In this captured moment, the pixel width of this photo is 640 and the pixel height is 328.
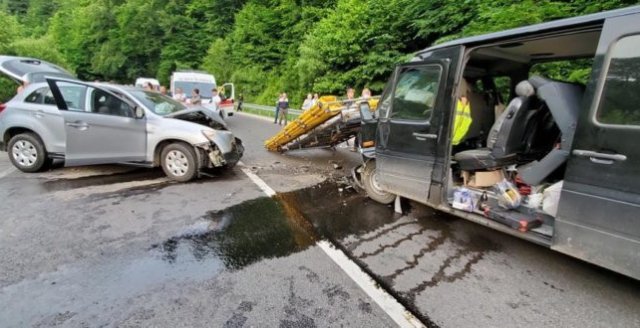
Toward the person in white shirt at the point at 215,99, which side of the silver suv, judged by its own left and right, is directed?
left

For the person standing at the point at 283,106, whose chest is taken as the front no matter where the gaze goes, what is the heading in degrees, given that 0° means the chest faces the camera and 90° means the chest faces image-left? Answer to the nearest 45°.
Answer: approximately 0°

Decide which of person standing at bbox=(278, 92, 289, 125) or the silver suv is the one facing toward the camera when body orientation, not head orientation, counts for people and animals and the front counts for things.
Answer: the person standing

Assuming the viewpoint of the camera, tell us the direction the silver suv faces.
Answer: facing to the right of the viewer

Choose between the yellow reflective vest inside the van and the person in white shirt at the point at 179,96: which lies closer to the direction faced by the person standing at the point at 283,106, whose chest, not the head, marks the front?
the yellow reflective vest inside the van

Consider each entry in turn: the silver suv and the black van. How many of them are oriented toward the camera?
0

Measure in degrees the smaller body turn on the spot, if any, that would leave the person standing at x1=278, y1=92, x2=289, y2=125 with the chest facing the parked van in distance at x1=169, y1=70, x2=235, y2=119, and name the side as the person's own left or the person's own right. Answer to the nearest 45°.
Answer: approximately 90° to the person's own right

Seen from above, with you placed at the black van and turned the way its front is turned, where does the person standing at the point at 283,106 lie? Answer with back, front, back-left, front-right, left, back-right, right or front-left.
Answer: front

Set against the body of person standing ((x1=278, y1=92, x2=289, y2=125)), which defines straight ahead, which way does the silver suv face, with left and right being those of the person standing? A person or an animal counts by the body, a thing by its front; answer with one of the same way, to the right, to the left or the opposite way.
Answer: to the left

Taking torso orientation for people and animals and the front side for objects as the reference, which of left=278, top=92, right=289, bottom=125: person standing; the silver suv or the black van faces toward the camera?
the person standing

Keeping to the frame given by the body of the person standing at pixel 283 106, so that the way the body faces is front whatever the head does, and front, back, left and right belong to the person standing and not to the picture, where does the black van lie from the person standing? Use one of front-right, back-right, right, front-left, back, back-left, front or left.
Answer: front

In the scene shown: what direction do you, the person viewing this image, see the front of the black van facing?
facing away from the viewer and to the left of the viewer

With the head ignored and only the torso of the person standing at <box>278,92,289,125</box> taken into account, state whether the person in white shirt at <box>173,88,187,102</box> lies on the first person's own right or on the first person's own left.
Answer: on the first person's own right

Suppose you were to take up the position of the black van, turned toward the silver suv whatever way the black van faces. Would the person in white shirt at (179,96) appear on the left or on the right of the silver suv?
right
